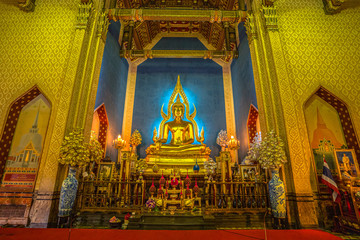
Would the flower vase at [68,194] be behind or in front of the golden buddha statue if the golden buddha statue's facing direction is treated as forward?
in front

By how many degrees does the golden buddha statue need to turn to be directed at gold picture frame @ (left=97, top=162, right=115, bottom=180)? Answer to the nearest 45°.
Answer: approximately 45° to its right

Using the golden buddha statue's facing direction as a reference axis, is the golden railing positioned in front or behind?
in front

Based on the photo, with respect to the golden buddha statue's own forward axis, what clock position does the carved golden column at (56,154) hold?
The carved golden column is roughly at 1 o'clock from the golden buddha statue.

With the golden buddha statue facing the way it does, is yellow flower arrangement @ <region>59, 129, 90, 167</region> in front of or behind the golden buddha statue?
in front

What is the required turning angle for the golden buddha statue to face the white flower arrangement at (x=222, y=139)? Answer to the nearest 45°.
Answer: approximately 90° to its left

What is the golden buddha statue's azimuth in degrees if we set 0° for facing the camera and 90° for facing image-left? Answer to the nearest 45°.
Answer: approximately 0°

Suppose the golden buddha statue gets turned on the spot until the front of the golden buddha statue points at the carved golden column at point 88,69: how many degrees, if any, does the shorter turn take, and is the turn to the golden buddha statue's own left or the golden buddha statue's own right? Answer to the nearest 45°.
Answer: approximately 45° to the golden buddha statue's own right

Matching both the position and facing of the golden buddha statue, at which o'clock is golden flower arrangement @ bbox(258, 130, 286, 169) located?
The golden flower arrangement is roughly at 11 o'clock from the golden buddha statue.
